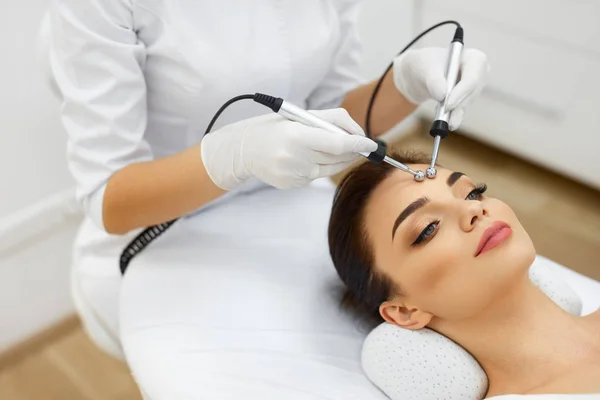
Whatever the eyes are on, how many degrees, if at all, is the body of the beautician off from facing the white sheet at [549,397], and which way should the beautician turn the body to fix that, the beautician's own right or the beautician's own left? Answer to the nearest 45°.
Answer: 0° — they already face it

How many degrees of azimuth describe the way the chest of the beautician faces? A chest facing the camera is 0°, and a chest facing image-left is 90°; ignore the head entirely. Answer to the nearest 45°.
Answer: approximately 315°
